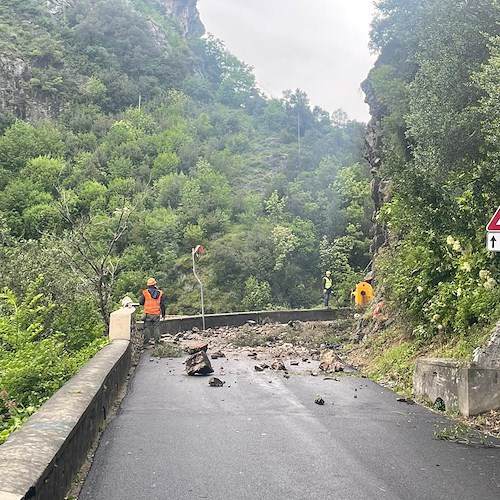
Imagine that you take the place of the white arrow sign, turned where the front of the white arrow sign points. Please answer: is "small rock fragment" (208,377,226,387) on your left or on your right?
on your right

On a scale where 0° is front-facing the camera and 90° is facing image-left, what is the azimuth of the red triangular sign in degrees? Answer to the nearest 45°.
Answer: approximately 0°

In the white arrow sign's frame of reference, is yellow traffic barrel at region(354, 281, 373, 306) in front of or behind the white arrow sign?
behind

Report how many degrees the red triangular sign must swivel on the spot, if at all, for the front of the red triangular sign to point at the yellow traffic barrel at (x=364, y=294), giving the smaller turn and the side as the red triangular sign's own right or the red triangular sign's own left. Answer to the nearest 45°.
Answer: approximately 180°

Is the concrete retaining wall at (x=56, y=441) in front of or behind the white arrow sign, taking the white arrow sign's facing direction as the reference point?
in front

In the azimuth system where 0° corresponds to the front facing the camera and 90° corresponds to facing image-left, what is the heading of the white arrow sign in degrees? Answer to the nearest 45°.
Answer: approximately 0°
